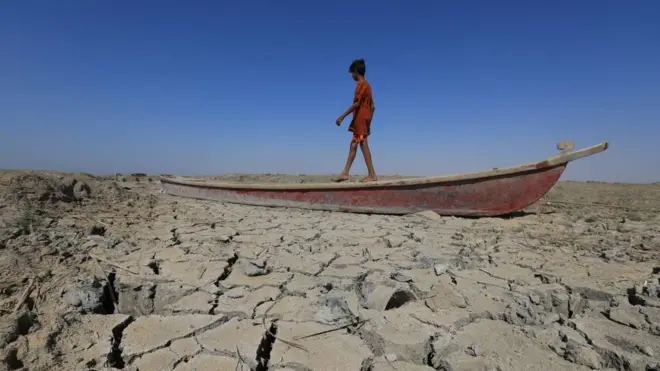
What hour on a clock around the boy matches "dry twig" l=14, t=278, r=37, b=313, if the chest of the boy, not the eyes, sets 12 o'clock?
The dry twig is roughly at 10 o'clock from the boy.

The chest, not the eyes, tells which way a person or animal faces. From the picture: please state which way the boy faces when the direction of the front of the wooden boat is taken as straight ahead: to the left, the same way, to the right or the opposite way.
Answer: the opposite way

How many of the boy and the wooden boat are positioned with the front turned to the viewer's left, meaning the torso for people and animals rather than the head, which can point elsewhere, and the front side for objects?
1

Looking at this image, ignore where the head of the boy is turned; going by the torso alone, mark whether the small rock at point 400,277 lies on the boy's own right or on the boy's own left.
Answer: on the boy's own left

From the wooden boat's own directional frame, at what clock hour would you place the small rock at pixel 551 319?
The small rock is roughly at 3 o'clock from the wooden boat.

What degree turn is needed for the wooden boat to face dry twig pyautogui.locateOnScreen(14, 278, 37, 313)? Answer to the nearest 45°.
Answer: approximately 135° to its right

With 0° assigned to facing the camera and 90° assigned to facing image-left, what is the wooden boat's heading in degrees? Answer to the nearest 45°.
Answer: approximately 270°

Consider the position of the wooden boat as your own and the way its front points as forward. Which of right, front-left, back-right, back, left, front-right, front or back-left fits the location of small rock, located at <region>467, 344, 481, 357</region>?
right

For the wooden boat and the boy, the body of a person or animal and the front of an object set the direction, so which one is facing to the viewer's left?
the boy

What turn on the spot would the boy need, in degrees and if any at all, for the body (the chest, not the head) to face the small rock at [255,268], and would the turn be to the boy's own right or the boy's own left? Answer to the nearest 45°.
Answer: approximately 90° to the boy's own left

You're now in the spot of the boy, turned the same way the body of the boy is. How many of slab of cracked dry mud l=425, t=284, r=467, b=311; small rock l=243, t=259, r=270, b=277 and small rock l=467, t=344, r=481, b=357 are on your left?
3

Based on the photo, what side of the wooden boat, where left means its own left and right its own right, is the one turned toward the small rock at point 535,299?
right

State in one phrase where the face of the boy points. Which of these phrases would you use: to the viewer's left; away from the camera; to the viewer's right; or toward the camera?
to the viewer's left

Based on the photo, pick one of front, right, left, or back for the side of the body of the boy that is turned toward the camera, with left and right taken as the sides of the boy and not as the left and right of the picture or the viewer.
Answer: left

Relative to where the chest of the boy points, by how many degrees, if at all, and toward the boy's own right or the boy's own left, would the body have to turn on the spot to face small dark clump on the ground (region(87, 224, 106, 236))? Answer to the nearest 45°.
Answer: approximately 45° to the boy's own left
